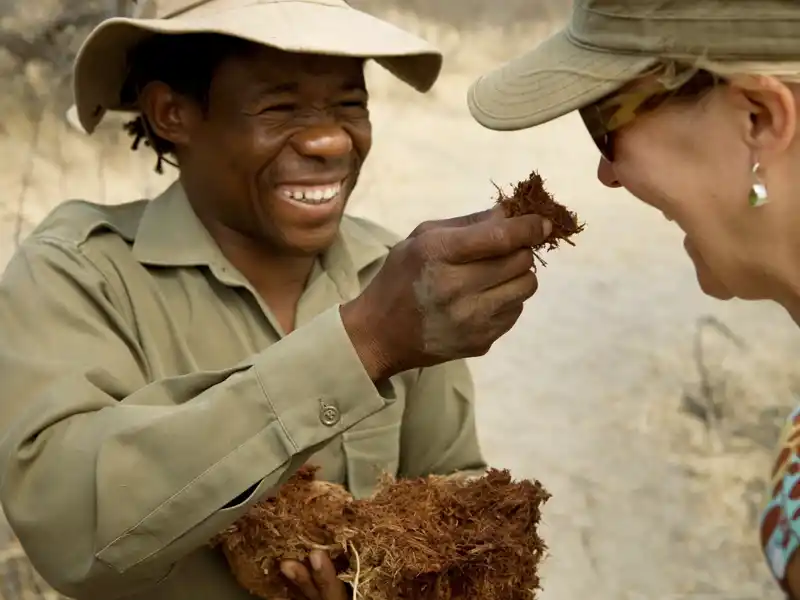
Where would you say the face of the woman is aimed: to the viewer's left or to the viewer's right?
to the viewer's left

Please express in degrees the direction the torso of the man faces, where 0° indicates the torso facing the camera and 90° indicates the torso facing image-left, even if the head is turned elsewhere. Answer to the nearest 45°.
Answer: approximately 315°

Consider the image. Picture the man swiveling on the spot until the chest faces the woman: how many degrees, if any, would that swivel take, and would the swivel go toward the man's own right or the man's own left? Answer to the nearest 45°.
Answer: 0° — they already face them
